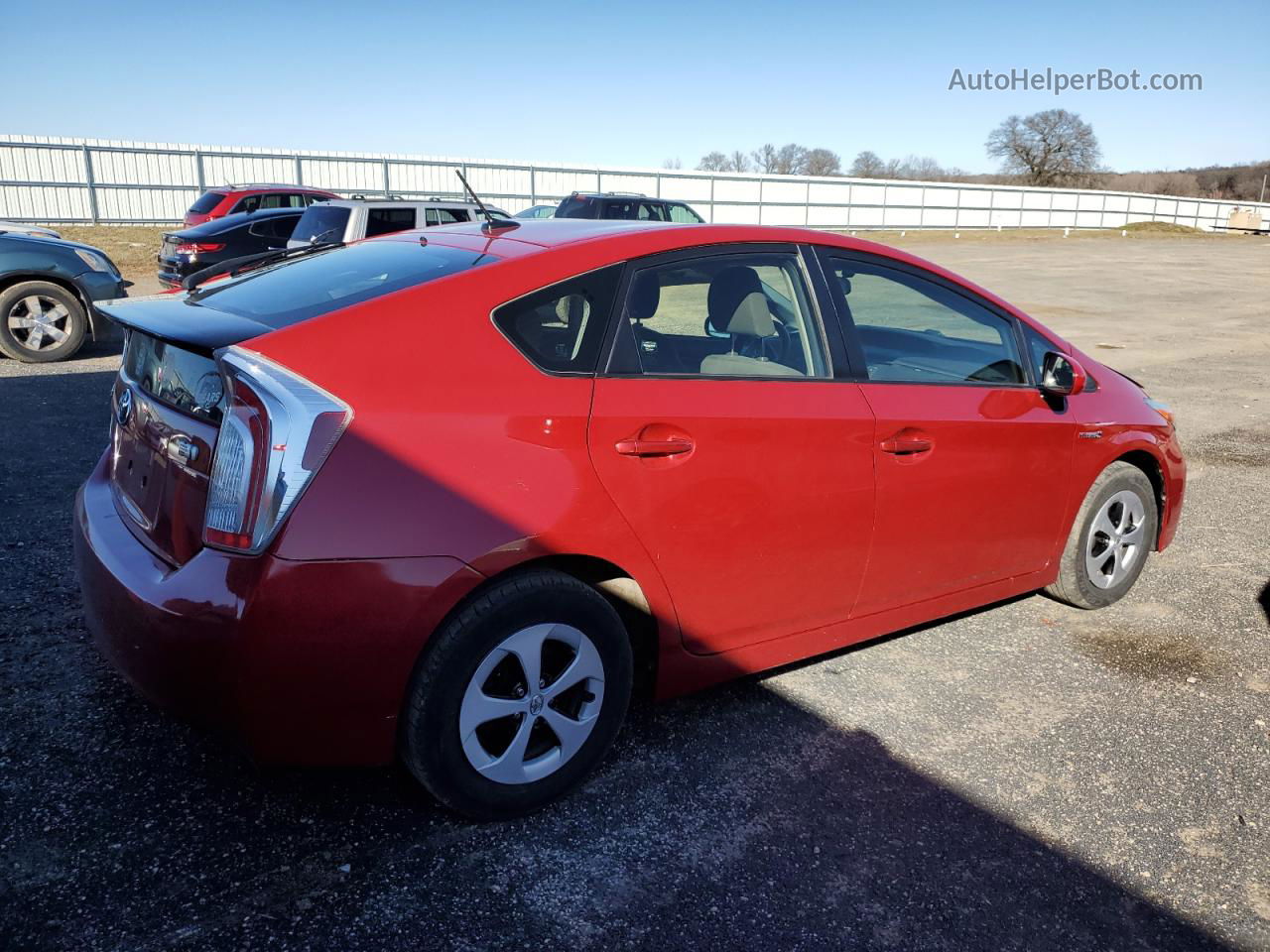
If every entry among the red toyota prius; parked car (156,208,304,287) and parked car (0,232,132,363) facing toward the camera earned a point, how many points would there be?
0

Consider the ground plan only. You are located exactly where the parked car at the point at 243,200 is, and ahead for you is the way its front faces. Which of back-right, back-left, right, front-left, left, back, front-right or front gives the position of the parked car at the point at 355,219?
back-right

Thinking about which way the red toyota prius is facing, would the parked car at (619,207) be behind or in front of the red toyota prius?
in front

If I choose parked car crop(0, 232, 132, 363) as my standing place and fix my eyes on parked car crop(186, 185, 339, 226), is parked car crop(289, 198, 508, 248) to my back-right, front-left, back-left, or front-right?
front-right

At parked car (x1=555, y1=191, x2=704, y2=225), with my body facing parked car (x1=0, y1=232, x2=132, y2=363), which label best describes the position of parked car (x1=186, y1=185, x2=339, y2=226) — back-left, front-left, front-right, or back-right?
front-right

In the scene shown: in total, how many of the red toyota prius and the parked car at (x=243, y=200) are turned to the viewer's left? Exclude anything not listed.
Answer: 0

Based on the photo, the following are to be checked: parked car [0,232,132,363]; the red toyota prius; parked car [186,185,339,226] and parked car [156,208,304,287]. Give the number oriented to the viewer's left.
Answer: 0

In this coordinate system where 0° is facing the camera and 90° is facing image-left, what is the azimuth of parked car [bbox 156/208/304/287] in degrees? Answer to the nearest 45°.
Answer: approximately 225°

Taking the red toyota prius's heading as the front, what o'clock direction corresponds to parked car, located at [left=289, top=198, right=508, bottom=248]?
The parked car is roughly at 10 o'clock from the red toyota prius.

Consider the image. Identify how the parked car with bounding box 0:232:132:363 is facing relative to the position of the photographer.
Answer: facing to the right of the viewer

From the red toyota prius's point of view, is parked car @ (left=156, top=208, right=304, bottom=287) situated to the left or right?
on its left

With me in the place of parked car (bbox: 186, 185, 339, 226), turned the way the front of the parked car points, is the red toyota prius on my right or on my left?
on my right

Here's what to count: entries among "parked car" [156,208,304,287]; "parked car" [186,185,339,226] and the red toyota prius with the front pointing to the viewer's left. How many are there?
0

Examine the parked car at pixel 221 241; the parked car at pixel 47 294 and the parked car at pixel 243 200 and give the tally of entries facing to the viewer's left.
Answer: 0

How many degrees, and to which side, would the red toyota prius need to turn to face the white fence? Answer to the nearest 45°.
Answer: approximately 45° to its left
